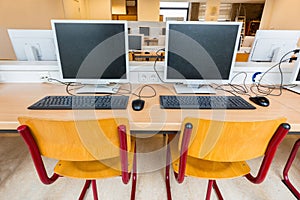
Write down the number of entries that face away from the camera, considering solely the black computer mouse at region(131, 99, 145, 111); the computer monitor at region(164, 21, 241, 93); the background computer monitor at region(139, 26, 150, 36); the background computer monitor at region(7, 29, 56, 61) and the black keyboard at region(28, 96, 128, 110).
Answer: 2

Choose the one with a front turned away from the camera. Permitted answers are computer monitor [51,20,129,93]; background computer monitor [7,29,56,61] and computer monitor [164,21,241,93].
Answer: the background computer monitor

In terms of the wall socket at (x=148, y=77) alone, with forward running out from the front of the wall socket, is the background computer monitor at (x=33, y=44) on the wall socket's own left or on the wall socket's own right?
on the wall socket's own right

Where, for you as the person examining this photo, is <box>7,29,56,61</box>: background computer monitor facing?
facing away from the viewer

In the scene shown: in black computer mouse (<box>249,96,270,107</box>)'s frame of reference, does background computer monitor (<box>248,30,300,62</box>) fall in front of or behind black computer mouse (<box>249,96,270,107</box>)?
in front

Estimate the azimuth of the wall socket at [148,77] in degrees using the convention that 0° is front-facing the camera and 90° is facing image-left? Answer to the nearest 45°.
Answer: approximately 0°

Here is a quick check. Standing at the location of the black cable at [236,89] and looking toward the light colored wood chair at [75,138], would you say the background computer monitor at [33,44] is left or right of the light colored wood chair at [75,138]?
right

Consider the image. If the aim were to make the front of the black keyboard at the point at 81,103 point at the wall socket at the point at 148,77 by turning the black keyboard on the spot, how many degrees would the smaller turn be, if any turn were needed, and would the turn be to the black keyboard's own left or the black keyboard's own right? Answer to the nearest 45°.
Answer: approximately 135° to the black keyboard's own left

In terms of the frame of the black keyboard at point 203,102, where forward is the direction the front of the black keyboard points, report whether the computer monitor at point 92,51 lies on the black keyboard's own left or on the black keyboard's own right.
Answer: on the black keyboard's own right

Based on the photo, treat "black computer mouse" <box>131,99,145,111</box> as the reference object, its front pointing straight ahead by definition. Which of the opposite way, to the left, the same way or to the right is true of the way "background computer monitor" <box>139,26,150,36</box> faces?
the opposite way

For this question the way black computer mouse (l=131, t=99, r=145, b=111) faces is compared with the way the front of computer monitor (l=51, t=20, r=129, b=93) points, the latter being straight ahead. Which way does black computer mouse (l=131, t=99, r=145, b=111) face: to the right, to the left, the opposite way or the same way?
the opposite way

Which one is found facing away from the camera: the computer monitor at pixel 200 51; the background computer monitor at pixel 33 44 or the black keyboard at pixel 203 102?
the background computer monitor

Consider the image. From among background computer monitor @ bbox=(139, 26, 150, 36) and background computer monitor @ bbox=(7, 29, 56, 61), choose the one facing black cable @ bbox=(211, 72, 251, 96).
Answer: background computer monitor @ bbox=(139, 26, 150, 36)

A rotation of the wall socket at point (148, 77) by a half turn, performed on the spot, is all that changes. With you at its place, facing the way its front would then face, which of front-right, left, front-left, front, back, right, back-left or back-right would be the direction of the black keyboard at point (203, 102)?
back-right
